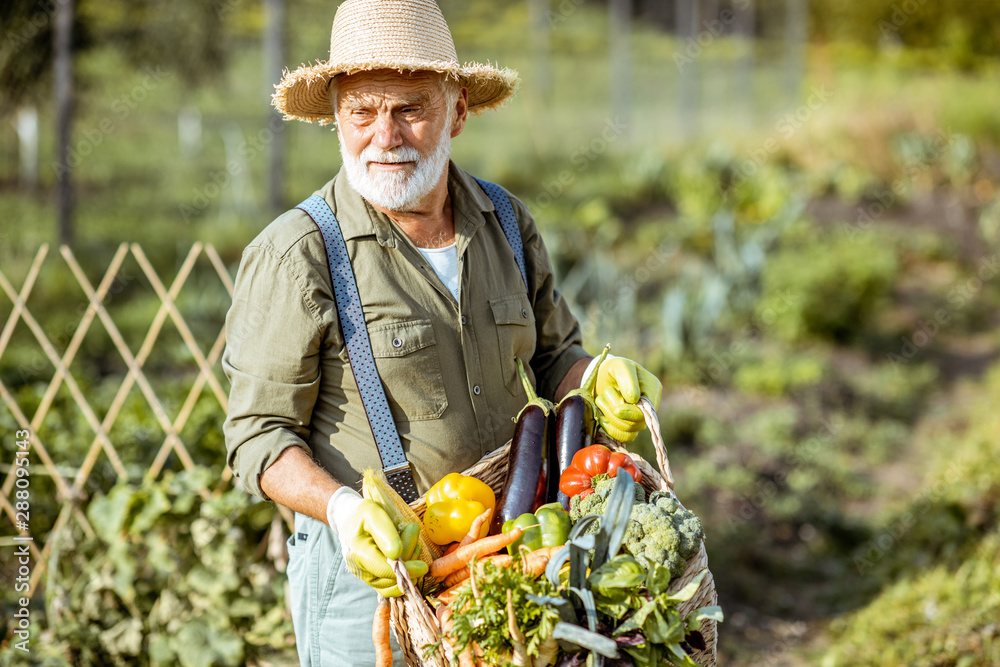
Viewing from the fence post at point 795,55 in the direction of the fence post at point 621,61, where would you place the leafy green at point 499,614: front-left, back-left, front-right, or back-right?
front-left

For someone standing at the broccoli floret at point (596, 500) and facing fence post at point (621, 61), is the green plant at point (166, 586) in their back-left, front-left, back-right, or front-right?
front-left

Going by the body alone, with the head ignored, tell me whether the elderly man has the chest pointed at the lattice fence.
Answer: no

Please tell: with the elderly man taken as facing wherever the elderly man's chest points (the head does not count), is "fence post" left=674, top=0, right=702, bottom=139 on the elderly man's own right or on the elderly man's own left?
on the elderly man's own left

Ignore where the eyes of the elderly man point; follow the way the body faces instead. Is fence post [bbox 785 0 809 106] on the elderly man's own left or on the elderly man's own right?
on the elderly man's own left

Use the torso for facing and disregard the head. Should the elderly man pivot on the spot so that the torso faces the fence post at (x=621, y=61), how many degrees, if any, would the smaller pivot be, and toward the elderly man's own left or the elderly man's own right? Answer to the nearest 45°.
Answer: approximately 135° to the elderly man's own left

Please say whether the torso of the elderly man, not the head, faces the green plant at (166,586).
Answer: no
